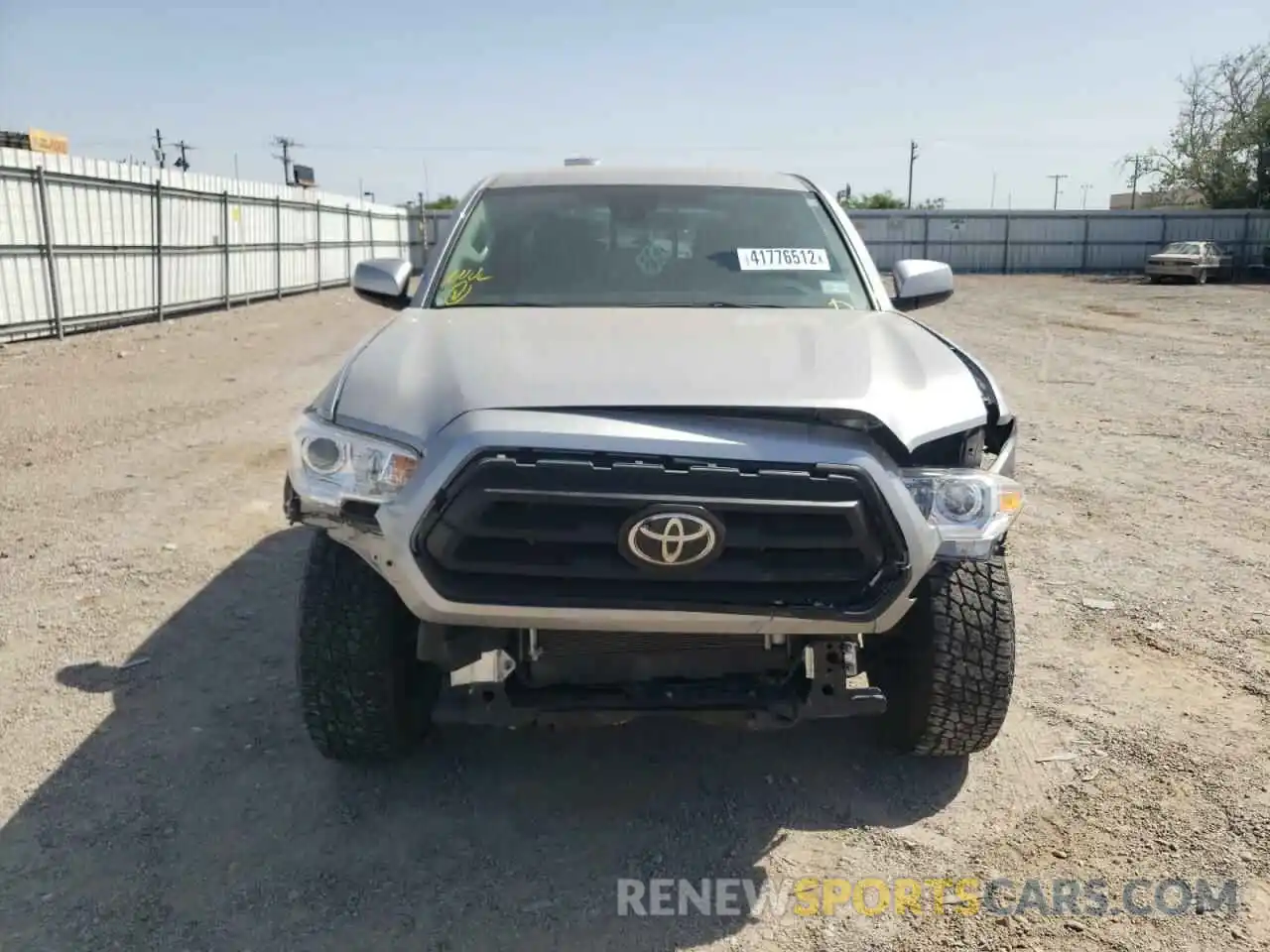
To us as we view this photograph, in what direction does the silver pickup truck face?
facing the viewer

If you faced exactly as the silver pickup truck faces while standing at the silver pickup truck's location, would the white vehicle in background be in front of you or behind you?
behind

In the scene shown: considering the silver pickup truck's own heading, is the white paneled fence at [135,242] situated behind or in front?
behind
